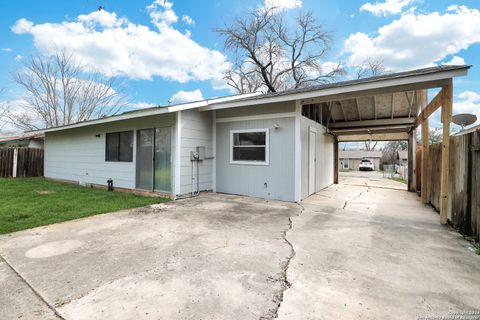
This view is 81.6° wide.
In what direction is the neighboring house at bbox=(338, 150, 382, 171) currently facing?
toward the camera

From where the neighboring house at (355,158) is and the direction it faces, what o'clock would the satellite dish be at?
The satellite dish is roughly at 12 o'clock from the neighboring house.

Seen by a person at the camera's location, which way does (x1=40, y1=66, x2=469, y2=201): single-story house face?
facing away from the viewer and to the right of the viewer

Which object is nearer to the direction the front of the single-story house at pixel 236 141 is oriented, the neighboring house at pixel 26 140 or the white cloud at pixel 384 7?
the white cloud

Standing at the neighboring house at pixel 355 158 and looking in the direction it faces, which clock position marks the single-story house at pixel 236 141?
The single-story house is roughly at 12 o'clock from the neighboring house.

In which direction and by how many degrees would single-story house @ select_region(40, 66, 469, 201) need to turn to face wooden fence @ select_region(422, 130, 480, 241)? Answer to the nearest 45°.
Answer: approximately 90° to its right
